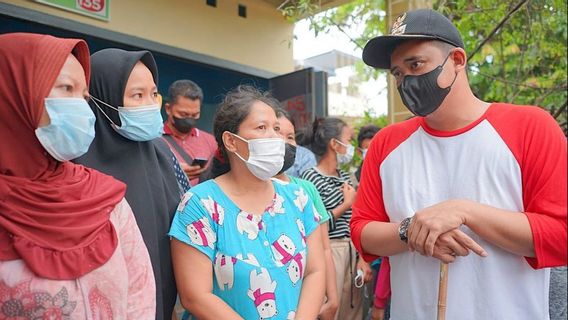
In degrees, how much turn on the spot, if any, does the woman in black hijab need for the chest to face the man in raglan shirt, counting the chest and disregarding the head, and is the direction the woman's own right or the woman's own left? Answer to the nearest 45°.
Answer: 0° — they already face them

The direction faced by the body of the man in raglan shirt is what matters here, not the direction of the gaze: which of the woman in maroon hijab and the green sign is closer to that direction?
the woman in maroon hijab

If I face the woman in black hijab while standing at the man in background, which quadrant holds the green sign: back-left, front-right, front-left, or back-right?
back-right

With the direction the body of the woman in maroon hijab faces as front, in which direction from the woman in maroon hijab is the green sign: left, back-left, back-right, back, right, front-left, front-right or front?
back-left

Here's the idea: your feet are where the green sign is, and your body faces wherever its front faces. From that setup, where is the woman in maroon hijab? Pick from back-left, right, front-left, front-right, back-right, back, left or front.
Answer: front-right

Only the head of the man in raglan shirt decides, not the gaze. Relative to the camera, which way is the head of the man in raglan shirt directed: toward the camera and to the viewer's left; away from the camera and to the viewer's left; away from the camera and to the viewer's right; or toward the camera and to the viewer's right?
toward the camera and to the viewer's left

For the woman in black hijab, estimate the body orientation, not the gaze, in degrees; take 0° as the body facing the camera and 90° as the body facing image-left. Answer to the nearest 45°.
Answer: approximately 315°

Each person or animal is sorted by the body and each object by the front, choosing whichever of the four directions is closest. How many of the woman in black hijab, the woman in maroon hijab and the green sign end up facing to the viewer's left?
0

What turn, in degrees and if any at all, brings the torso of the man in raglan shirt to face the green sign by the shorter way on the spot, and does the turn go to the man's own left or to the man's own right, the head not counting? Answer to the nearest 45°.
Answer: approximately 90° to the man's own right

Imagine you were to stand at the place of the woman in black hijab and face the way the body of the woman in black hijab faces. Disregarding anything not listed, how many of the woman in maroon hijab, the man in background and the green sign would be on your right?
1

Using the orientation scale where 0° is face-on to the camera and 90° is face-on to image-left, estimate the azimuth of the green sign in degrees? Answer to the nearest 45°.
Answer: approximately 315°

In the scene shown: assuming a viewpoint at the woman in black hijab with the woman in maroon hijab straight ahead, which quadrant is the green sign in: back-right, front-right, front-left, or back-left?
back-right

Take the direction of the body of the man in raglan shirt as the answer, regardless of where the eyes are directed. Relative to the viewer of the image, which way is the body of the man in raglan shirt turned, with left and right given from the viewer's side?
facing the viewer and to the left of the viewer

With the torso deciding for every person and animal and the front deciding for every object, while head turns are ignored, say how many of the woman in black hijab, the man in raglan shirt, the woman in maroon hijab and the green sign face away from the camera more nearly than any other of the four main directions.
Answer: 0

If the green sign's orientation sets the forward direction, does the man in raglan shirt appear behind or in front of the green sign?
in front

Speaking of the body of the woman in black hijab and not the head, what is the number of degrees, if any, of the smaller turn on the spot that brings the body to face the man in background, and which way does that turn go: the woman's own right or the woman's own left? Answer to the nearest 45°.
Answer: approximately 135° to the woman's own left

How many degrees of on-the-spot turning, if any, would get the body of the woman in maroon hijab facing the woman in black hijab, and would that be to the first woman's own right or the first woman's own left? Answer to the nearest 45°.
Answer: approximately 90° to the first woman's own left

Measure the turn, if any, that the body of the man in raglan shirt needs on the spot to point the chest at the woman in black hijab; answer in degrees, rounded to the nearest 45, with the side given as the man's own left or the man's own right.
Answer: approximately 45° to the man's own right

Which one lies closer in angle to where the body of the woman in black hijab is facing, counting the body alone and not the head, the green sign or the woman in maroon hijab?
the woman in maroon hijab

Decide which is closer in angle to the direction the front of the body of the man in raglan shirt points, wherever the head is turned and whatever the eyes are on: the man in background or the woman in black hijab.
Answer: the woman in black hijab
